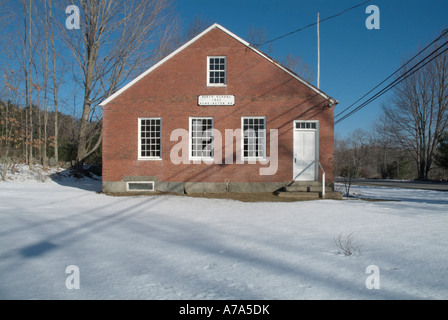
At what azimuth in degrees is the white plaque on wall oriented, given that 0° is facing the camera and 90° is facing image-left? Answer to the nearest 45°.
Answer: approximately 0°

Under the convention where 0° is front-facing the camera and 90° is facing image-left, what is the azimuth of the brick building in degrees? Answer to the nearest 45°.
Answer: approximately 0°

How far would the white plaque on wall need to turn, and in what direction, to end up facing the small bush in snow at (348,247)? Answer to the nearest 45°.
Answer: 0° — it already faces it
